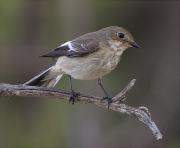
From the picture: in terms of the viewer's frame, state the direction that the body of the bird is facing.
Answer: to the viewer's right
